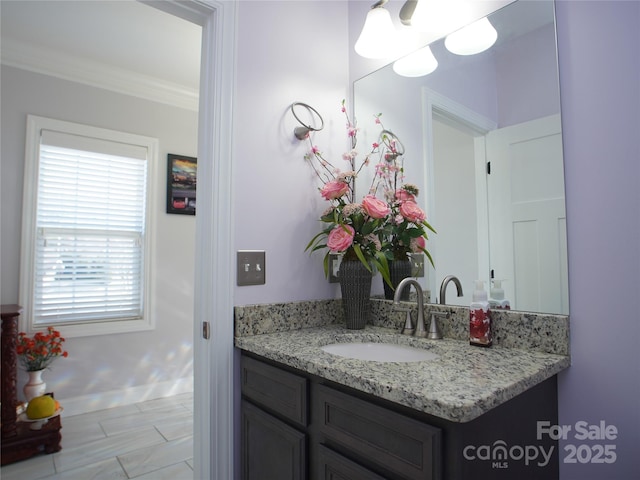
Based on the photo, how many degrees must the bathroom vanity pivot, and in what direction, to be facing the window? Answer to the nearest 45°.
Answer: approximately 90° to its right

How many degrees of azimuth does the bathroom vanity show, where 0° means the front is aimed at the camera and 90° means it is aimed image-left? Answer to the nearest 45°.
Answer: approximately 45°

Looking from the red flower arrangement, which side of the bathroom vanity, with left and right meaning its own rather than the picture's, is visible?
right

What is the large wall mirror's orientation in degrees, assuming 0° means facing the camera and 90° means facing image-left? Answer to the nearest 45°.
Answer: approximately 45°

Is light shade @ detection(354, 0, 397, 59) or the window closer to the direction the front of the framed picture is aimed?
the light shade
